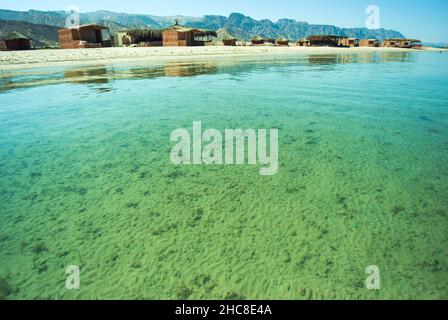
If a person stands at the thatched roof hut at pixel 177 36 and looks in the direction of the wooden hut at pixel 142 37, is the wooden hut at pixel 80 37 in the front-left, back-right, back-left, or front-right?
front-left

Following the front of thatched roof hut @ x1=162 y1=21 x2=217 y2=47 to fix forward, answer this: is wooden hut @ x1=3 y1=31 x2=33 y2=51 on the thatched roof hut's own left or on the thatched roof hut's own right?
on the thatched roof hut's own right

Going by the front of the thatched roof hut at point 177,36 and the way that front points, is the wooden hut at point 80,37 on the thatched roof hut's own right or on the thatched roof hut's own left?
on the thatched roof hut's own right

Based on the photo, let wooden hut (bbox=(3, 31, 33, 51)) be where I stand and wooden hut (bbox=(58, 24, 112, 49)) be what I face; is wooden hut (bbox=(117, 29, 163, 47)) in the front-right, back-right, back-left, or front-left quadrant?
front-left

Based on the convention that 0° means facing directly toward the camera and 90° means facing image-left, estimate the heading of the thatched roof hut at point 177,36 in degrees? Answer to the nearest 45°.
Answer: approximately 315°
